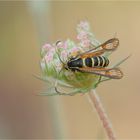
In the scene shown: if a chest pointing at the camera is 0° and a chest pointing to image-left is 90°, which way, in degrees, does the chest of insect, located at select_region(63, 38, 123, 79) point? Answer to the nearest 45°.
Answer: approximately 90°
